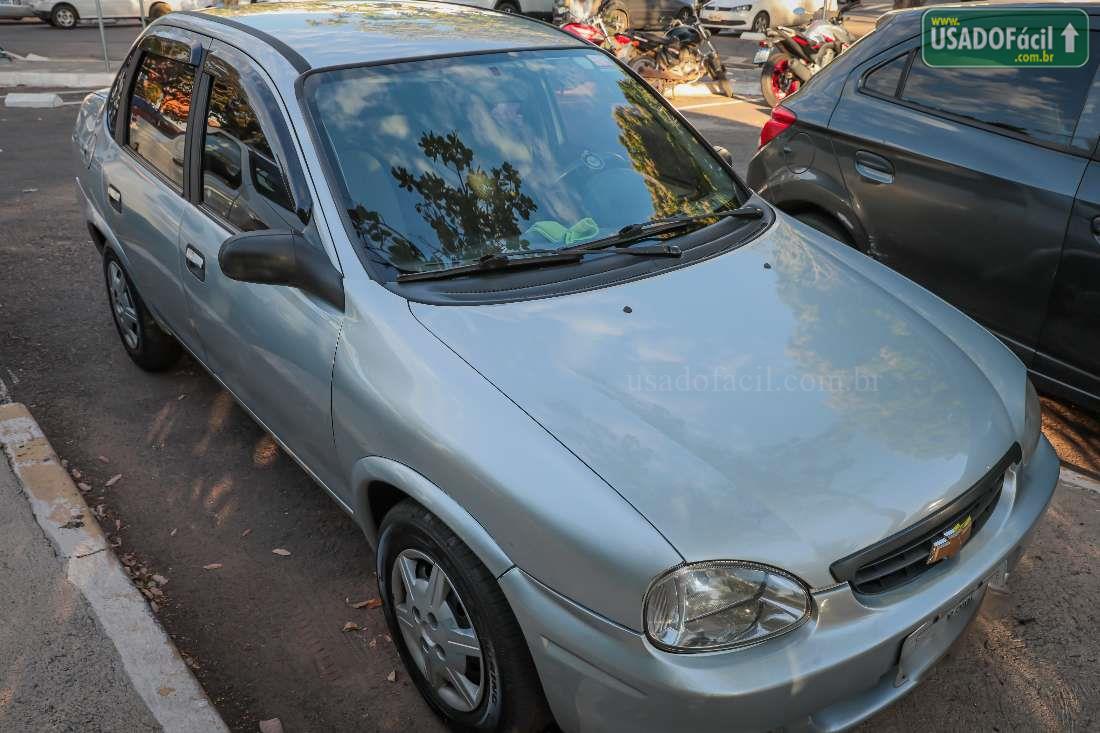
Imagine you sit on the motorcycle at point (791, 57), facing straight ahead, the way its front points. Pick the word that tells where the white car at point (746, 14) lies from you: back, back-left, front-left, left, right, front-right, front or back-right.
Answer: front-left

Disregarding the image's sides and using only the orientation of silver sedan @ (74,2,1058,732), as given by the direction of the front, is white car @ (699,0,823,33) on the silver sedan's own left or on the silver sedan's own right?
on the silver sedan's own left

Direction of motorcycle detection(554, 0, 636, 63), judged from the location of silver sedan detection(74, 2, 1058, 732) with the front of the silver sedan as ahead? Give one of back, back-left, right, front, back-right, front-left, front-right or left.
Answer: back-left

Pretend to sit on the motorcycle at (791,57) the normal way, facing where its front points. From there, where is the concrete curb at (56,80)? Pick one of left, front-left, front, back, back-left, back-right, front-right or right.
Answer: back-left

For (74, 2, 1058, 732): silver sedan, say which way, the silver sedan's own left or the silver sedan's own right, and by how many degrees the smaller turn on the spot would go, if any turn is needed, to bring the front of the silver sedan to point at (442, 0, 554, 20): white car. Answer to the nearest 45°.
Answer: approximately 135° to the silver sedan's own left

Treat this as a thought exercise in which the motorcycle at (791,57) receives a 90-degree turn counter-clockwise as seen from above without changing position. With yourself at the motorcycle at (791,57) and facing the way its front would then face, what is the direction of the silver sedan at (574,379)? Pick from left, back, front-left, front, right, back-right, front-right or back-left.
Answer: back-left

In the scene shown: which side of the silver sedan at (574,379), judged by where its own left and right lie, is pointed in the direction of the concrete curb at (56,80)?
back

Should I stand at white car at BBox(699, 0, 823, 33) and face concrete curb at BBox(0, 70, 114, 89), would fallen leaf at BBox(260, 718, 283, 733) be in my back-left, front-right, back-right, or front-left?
front-left

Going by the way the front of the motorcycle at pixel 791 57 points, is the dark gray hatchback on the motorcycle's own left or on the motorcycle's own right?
on the motorcycle's own right

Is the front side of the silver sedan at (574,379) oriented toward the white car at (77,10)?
no

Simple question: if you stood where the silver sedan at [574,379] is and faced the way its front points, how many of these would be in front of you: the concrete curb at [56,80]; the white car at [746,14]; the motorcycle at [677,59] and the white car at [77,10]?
0

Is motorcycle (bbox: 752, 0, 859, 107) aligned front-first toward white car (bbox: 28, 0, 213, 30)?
no

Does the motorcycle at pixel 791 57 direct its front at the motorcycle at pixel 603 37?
no

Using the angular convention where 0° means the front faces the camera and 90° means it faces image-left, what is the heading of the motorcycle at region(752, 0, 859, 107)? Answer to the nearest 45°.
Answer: approximately 225°
